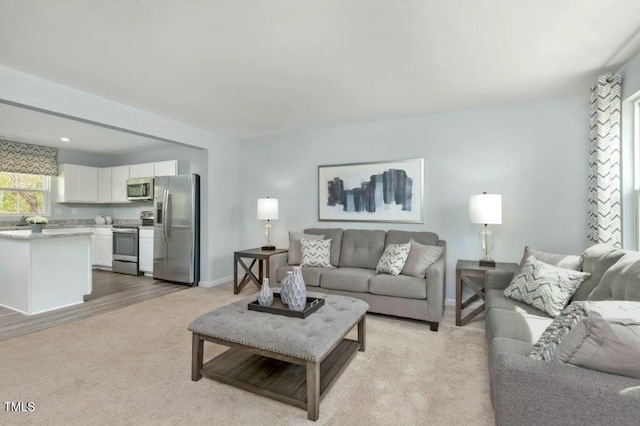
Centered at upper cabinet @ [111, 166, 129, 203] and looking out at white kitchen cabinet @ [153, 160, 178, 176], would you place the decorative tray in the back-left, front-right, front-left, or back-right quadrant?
front-right

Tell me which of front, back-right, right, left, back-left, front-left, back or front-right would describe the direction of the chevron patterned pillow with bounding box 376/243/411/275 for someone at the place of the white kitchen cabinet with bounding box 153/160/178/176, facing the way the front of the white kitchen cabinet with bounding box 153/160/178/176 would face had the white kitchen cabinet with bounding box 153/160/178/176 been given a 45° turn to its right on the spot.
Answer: back-left

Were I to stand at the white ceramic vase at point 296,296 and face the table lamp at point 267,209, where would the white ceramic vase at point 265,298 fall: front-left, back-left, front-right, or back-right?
front-left

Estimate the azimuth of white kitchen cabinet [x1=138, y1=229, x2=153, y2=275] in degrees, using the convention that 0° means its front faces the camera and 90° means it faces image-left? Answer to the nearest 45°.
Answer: approximately 45°

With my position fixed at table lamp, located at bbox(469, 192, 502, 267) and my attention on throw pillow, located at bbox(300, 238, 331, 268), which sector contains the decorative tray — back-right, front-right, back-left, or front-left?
front-left

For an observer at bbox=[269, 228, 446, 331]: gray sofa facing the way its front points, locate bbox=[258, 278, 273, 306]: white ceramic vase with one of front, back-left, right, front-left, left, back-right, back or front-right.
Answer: front

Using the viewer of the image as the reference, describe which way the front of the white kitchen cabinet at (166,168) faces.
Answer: facing the viewer and to the left of the viewer

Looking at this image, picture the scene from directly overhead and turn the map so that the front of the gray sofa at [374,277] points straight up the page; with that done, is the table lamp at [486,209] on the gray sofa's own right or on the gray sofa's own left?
on the gray sofa's own left

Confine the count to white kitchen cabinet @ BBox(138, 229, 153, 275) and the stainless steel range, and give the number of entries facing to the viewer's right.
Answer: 0

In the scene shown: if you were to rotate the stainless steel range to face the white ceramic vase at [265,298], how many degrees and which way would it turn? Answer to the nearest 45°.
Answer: approximately 45° to its left

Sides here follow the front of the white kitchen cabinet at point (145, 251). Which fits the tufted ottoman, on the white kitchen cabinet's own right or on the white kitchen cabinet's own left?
on the white kitchen cabinet's own left

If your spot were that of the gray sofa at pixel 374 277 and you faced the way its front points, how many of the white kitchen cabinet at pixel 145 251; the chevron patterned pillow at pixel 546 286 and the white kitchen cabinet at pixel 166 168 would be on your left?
1

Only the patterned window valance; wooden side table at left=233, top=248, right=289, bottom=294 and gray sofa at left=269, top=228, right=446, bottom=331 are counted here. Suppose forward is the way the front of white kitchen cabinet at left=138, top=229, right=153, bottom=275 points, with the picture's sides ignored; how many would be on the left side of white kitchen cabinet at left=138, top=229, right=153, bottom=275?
2

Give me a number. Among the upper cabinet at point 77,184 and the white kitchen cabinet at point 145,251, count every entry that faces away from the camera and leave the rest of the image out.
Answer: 0

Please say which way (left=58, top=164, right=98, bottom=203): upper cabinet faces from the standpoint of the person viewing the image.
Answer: facing the viewer and to the right of the viewer
